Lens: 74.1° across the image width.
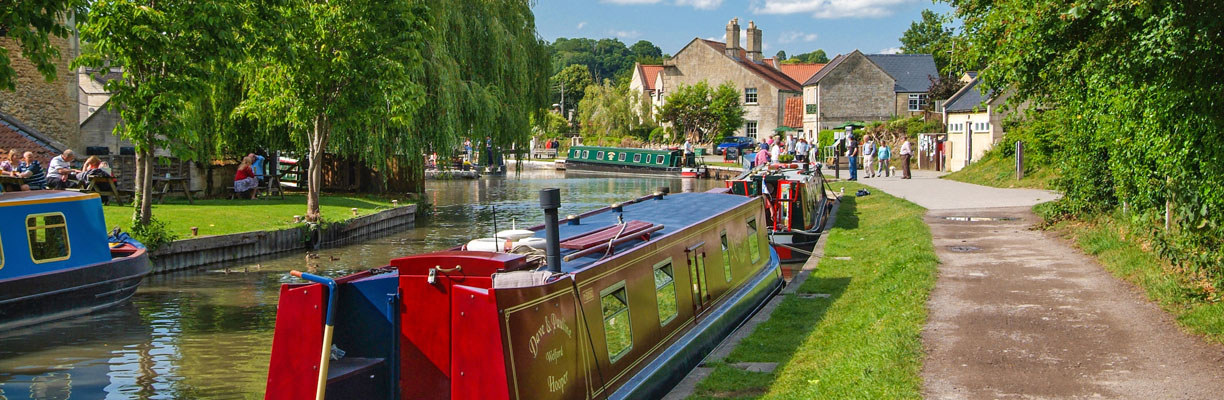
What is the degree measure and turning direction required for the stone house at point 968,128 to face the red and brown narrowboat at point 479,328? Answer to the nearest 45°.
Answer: approximately 45° to its left

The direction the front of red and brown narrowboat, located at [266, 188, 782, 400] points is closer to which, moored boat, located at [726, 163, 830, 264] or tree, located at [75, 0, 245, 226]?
the moored boat

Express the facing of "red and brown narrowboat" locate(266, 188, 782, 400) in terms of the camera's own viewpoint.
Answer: facing away from the viewer and to the right of the viewer

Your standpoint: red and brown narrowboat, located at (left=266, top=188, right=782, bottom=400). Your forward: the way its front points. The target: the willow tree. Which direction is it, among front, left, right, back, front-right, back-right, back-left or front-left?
front-left

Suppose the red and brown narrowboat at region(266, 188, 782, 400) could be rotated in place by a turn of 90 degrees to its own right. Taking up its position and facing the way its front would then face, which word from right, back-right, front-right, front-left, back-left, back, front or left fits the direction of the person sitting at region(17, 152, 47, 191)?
back

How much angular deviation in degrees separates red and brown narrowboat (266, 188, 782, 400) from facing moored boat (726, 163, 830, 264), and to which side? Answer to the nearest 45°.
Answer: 0° — it already faces it

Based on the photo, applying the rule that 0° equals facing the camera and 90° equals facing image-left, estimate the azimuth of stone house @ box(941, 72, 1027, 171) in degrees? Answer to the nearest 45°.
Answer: approximately 45°

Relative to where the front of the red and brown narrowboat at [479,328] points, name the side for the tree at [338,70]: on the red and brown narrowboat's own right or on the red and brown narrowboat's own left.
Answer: on the red and brown narrowboat's own left

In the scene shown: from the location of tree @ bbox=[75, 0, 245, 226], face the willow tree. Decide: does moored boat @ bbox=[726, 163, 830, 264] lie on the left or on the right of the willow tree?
right

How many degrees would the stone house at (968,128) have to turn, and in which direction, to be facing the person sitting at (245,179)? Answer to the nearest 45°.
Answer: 0° — it already faces them

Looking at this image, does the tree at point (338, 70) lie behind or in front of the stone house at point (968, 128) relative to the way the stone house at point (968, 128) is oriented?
in front

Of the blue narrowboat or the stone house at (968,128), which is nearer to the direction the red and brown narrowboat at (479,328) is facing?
the stone house
